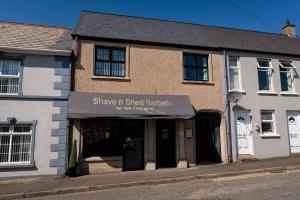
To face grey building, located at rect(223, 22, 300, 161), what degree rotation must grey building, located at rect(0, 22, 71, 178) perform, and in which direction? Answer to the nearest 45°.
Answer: approximately 90° to its left

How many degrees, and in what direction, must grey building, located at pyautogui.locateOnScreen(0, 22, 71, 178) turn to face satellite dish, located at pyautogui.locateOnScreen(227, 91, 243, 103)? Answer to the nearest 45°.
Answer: approximately 90° to its left

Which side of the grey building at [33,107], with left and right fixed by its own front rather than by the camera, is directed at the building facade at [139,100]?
left

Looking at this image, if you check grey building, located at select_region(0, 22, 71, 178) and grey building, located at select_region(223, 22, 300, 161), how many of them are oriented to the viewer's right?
0

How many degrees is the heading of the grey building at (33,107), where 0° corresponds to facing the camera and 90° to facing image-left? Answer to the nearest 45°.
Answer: approximately 0°
